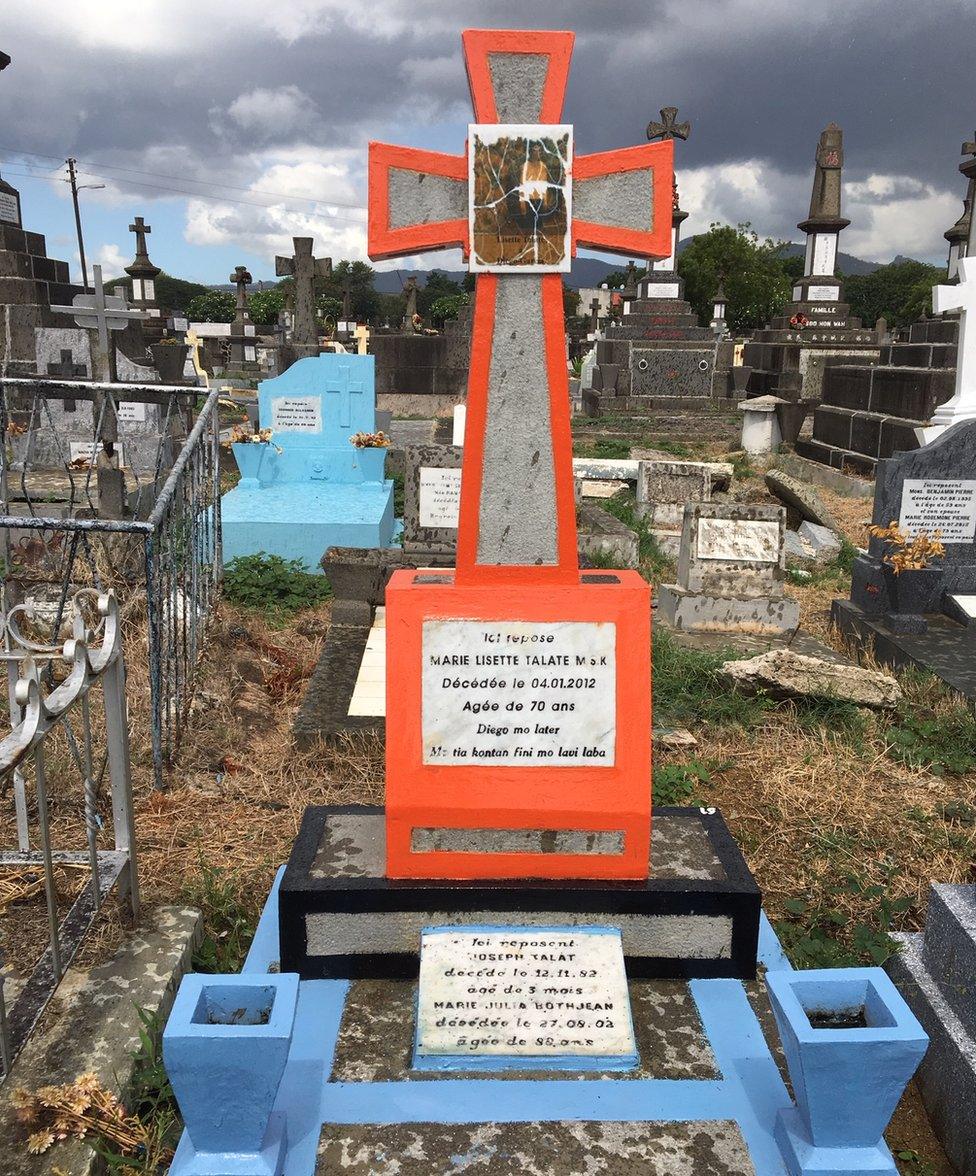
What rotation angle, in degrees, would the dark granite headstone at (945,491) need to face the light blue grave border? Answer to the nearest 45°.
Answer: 0° — it already faces it

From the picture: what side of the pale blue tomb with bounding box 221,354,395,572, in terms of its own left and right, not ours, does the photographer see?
front

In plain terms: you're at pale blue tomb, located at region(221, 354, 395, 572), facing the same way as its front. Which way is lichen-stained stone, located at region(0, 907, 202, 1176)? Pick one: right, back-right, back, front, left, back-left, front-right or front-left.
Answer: front

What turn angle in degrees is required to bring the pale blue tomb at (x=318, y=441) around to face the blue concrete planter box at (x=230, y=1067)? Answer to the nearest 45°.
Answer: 0° — it already faces it

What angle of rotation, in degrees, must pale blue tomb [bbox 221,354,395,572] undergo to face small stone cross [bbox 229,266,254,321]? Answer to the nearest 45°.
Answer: approximately 180°

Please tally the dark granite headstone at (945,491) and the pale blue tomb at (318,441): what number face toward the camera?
2

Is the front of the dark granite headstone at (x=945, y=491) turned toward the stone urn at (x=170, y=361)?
no

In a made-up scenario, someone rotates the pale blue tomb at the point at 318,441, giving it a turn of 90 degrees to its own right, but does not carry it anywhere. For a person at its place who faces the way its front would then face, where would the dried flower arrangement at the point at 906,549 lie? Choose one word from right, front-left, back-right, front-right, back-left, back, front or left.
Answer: back-left

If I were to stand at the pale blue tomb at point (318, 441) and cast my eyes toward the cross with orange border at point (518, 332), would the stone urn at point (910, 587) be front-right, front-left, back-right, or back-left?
front-left

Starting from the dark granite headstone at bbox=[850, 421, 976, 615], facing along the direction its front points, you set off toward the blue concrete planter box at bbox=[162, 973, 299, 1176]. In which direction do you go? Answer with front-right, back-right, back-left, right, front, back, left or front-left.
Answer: front

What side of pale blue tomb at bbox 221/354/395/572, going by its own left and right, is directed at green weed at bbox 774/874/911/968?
front

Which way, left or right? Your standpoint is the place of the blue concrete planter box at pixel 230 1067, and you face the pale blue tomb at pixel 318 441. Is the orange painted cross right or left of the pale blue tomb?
right

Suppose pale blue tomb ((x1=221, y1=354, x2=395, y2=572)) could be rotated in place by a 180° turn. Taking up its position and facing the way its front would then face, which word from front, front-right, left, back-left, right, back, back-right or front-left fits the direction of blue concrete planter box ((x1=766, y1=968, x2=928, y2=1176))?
back

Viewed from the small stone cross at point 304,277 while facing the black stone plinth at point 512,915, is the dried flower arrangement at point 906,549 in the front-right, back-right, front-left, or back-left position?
front-left

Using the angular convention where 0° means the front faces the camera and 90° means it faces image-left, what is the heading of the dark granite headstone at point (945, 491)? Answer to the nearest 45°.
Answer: approximately 0°

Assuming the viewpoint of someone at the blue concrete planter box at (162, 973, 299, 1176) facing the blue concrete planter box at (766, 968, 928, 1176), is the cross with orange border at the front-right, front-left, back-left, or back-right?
front-left

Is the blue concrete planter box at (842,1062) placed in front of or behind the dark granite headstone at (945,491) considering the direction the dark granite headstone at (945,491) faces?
in front

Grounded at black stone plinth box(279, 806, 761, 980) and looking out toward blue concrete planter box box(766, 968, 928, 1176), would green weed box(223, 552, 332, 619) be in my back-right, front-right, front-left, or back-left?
back-left
